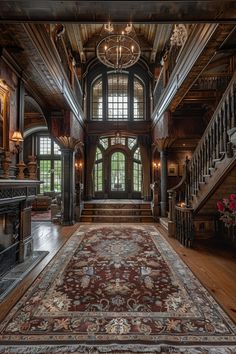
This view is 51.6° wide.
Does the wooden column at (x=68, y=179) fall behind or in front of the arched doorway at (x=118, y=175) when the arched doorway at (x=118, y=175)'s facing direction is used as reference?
in front

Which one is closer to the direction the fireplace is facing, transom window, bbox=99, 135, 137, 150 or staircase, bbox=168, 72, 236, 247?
the staircase

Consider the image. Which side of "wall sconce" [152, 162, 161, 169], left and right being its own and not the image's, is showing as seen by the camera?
front

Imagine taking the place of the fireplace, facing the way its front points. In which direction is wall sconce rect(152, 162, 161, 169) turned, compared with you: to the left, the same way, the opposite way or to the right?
to the right

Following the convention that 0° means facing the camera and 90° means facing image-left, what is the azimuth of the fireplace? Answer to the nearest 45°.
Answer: approximately 315°

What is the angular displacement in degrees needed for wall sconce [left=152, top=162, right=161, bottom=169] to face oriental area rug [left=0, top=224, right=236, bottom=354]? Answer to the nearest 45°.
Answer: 0° — it already faces it

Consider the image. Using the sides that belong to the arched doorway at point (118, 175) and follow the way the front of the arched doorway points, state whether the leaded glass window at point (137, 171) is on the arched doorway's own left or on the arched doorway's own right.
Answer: on the arched doorway's own left

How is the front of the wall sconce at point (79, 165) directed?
toward the camera

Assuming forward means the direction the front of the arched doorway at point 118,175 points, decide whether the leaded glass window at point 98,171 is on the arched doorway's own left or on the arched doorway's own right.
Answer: on the arched doorway's own right

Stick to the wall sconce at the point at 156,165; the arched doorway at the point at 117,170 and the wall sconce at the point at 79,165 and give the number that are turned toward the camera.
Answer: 3

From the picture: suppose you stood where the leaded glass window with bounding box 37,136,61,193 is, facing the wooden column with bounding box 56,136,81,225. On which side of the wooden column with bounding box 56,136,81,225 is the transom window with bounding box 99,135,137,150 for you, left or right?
left

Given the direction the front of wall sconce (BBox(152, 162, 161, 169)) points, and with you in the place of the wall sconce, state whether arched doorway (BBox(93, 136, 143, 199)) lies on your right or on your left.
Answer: on your right

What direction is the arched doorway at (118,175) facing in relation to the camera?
toward the camera

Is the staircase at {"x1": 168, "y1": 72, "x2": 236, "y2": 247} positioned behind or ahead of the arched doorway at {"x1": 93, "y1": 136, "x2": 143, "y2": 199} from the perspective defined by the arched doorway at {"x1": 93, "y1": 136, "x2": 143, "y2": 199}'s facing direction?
ahead
